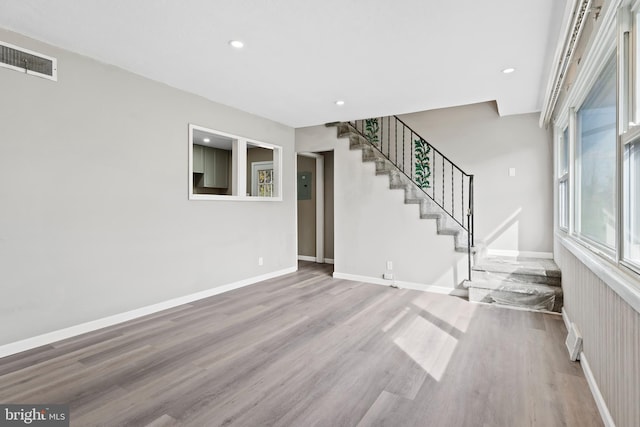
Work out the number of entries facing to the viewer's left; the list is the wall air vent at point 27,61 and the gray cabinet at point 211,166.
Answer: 0

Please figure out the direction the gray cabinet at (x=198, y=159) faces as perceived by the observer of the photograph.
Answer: facing the viewer and to the right of the viewer

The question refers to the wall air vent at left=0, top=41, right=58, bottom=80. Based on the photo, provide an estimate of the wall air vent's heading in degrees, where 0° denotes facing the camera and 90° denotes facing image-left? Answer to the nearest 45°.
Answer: approximately 315°

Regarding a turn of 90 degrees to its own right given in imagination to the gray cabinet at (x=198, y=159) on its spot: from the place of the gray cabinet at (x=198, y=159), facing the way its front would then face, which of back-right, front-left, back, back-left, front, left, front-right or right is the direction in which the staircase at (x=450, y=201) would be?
left

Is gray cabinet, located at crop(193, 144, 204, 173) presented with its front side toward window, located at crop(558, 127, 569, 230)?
yes

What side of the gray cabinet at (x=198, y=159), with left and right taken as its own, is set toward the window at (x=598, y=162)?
front

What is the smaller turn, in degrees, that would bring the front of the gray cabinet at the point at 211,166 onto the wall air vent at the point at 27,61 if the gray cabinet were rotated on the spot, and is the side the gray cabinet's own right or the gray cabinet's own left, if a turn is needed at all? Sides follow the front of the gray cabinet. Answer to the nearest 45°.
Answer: approximately 45° to the gray cabinet's own right

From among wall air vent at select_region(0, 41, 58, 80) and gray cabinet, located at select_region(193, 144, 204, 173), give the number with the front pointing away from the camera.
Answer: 0

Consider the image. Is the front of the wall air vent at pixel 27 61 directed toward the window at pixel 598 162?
yes

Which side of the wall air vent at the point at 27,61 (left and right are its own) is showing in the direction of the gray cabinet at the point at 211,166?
left

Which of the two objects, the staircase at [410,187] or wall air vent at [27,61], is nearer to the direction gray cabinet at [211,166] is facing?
the staircase

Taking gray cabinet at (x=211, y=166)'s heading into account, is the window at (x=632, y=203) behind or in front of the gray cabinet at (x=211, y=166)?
in front

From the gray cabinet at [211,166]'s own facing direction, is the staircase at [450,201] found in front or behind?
in front

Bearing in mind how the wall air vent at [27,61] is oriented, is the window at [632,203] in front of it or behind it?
in front
